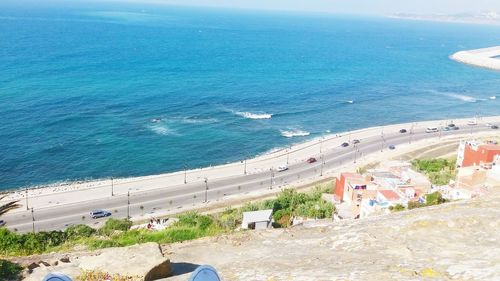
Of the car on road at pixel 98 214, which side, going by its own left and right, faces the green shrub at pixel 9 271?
right

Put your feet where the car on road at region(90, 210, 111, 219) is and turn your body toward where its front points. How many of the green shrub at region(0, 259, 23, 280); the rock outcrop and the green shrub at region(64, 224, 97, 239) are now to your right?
3

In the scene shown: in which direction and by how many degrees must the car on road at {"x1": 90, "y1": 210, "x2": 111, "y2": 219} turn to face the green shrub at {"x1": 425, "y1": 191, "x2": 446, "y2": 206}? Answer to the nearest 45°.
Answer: approximately 45° to its right

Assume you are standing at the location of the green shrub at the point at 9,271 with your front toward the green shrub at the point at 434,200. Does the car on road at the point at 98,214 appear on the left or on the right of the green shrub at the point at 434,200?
left

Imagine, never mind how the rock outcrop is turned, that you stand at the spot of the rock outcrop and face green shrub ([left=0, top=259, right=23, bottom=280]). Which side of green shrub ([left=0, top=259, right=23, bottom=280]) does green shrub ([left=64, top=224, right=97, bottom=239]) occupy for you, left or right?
right

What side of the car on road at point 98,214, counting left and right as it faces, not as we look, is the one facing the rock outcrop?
right

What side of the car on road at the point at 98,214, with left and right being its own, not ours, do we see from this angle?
right

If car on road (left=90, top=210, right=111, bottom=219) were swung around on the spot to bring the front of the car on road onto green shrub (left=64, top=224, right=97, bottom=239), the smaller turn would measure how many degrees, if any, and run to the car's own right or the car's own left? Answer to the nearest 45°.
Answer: approximately 90° to the car's own right
